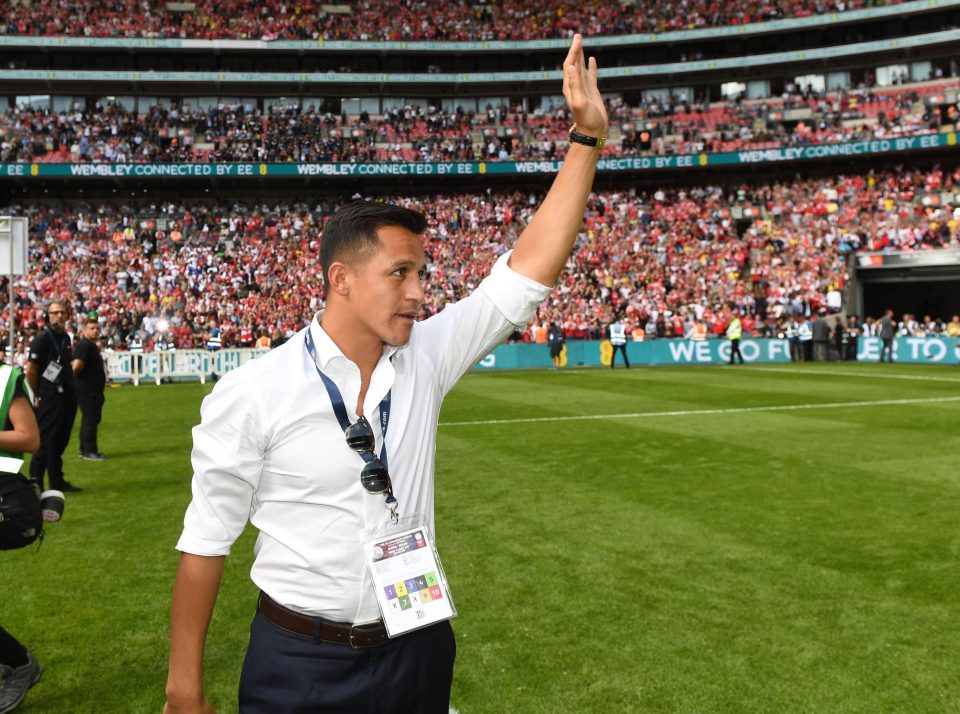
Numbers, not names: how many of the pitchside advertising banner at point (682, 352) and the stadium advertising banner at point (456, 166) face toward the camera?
2

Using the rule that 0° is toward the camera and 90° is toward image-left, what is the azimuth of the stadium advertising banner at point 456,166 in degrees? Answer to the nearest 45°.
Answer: approximately 0°

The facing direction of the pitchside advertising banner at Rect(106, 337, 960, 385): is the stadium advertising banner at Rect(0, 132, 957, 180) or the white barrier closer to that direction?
the white barrier

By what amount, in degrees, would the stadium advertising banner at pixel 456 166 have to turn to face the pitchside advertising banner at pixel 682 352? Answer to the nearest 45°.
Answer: approximately 45° to its left

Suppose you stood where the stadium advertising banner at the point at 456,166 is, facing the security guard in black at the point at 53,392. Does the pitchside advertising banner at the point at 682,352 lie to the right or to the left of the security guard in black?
left

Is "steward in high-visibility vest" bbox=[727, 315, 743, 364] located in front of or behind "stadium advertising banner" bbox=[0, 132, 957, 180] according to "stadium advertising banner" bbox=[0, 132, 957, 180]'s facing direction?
in front

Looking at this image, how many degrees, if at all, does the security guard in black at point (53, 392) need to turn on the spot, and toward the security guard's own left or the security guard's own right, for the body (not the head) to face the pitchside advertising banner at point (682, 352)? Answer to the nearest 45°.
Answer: approximately 90° to the security guard's own left

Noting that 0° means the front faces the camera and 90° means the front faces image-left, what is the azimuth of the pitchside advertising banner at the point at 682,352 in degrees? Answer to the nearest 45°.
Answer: approximately 0°

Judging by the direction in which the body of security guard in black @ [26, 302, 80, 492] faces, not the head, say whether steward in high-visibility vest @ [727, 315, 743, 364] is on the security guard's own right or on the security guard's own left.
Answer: on the security guard's own left
